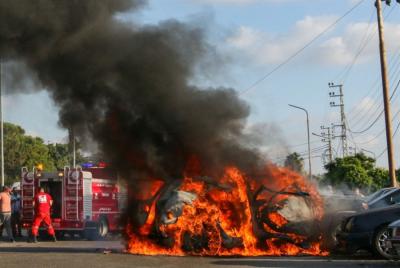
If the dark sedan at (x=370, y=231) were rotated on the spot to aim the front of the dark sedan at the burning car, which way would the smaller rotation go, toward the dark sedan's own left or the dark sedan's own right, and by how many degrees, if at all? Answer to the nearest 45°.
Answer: approximately 45° to the dark sedan's own right

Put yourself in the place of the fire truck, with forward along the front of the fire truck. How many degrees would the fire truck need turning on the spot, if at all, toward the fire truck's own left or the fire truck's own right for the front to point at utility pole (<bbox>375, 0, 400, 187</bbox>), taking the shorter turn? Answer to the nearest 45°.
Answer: approximately 45° to the fire truck's own right

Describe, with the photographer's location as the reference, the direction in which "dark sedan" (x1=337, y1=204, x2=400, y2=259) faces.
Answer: facing the viewer and to the left of the viewer

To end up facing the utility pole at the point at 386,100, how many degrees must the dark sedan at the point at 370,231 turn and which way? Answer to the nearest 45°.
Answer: approximately 135° to its right

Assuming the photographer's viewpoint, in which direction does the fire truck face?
facing away from the viewer and to the right of the viewer

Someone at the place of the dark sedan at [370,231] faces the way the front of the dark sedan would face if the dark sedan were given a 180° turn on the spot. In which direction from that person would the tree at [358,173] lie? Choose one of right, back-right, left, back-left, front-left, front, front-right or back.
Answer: front-left

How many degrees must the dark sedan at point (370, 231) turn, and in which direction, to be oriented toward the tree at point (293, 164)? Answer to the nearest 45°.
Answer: approximately 90° to its right

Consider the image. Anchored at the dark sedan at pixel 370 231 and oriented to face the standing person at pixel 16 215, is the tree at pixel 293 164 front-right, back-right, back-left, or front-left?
front-right

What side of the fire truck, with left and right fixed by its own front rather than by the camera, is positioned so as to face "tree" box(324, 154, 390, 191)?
front

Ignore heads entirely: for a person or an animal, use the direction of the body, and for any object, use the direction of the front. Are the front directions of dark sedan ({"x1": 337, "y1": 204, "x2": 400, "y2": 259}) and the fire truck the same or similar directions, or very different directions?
very different directions

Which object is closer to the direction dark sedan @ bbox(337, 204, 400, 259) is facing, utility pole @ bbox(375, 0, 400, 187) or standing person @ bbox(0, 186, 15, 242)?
the standing person
